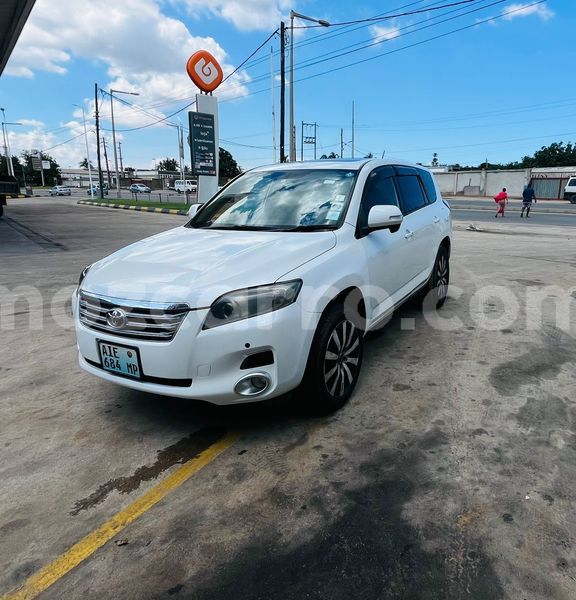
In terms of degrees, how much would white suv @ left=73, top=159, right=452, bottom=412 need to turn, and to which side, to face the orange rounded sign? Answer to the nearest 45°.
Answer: approximately 135° to its right

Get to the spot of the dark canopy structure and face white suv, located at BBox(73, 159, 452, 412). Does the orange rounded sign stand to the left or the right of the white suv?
left

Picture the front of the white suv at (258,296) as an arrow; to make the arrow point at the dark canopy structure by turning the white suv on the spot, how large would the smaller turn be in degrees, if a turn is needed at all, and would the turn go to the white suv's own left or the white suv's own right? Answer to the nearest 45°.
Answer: approximately 90° to the white suv's own right

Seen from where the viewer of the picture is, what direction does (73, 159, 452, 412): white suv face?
facing the viewer and to the left of the viewer

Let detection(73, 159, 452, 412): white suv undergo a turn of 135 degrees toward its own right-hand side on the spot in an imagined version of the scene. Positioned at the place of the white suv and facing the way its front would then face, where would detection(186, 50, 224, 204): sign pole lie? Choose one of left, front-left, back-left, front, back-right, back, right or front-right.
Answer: front
